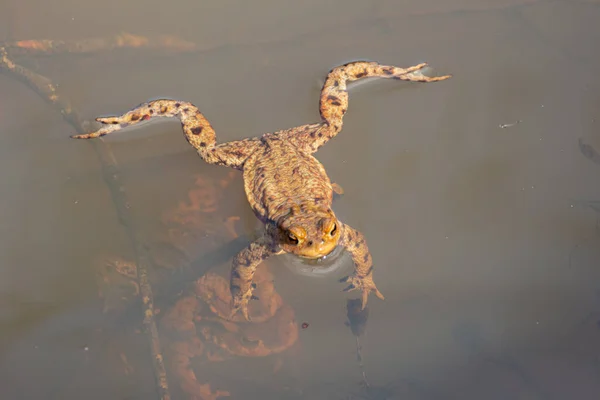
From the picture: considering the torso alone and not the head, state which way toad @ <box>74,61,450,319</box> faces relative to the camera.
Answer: toward the camera
